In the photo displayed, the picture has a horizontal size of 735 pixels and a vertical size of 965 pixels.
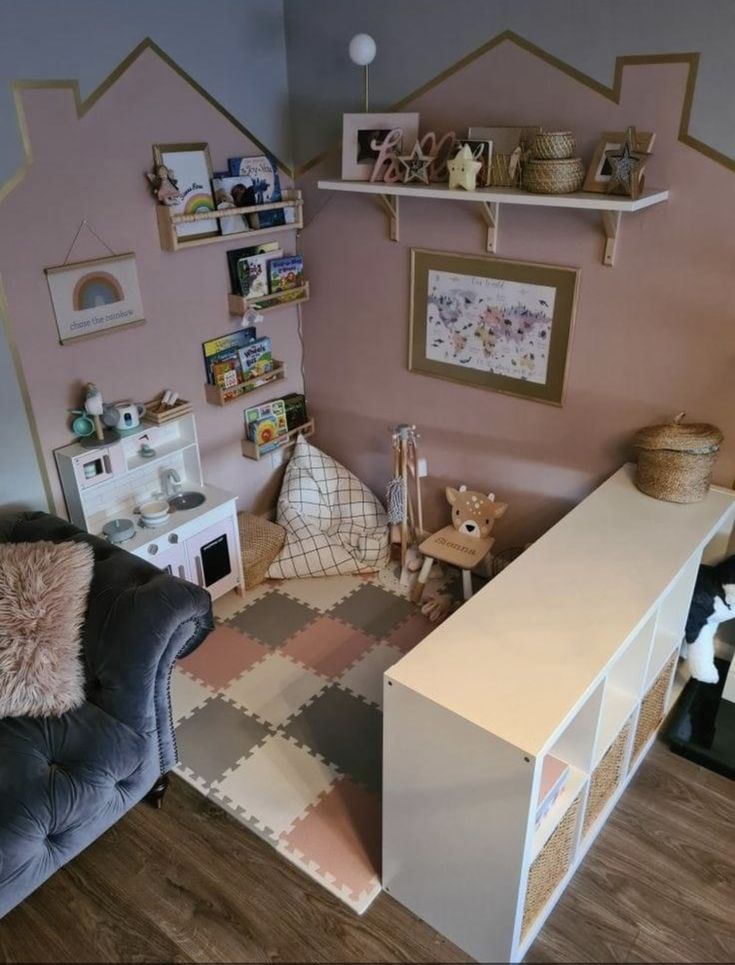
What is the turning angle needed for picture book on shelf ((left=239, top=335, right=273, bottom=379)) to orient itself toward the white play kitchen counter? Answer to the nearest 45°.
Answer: approximately 90° to its right

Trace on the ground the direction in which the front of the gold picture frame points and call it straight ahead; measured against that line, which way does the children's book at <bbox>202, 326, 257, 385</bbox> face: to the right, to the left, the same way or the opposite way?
to the left

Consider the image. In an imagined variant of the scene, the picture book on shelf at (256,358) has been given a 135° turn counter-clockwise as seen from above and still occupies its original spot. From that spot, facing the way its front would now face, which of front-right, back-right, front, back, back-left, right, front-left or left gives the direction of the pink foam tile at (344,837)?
back

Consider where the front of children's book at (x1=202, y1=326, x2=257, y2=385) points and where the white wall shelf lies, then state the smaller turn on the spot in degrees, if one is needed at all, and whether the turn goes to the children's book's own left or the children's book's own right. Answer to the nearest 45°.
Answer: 0° — it already faces it

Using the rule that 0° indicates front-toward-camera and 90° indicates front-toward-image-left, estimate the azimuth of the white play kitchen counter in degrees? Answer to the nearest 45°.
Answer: approximately 315°

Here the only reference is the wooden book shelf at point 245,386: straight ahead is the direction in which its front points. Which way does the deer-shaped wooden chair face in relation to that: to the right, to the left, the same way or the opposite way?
to the right

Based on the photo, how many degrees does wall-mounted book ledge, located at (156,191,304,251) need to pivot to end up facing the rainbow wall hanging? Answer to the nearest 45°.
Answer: approximately 90° to its right

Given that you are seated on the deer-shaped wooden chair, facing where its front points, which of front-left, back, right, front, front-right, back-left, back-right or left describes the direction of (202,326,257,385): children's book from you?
front-right

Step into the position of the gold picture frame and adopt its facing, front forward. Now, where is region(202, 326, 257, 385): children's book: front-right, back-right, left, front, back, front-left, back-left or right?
front-right

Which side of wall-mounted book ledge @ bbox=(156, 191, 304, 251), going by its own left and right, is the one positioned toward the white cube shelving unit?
front

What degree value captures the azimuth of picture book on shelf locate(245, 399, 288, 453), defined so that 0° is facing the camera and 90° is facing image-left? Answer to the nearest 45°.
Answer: approximately 315°

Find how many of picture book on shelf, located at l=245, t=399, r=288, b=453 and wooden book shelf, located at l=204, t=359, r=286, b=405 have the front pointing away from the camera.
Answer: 0

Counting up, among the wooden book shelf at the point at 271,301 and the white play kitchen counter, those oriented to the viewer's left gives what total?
0

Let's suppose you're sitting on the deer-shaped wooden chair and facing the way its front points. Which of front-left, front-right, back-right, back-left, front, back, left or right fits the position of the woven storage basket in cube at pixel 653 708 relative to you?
left

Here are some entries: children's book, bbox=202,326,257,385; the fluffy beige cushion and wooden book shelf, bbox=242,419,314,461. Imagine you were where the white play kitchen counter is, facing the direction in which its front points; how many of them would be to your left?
2
